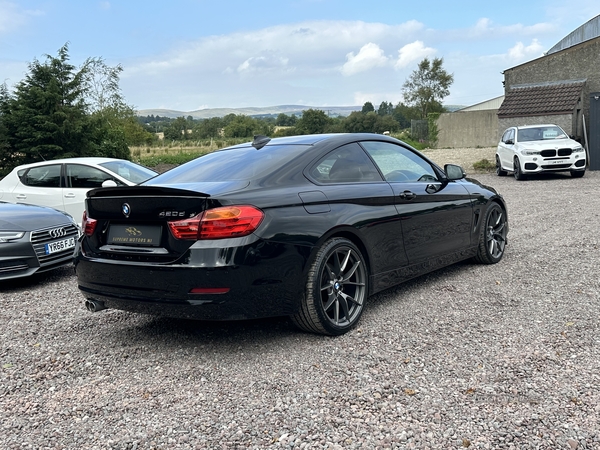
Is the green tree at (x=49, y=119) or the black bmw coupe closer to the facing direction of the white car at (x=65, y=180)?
the black bmw coupe

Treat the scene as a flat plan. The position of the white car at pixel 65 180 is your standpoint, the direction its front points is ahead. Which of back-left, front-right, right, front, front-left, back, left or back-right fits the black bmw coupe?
front-right

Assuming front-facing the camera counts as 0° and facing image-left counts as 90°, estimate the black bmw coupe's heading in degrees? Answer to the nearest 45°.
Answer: approximately 225°

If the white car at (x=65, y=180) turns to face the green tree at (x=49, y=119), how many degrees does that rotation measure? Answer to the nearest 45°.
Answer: approximately 135° to its left

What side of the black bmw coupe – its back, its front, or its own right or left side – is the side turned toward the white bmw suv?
front

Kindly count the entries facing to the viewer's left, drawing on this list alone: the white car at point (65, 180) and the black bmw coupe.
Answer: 0

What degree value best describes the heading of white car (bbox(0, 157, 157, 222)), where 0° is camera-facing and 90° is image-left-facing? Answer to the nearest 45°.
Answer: approximately 315°

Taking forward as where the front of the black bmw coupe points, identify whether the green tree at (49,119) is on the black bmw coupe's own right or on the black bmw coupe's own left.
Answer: on the black bmw coupe's own left
